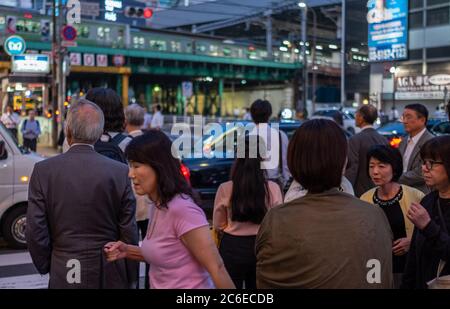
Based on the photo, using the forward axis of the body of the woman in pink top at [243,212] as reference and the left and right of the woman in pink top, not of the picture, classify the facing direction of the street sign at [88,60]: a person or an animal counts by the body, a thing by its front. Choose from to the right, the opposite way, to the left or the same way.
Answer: the opposite way

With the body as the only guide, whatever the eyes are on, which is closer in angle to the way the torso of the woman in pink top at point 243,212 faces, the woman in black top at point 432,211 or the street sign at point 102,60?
the street sign

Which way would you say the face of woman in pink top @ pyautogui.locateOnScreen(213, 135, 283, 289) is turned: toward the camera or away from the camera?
away from the camera

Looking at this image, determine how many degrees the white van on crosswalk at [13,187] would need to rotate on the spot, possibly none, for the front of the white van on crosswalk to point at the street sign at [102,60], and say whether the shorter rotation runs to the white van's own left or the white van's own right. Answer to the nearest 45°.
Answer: approximately 90° to the white van's own left

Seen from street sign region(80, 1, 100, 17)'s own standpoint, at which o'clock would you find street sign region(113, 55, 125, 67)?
street sign region(113, 55, 125, 67) is roughly at 6 o'clock from street sign region(80, 1, 100, 17).

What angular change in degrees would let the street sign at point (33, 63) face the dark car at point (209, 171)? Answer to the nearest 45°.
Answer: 0° — it already faces it

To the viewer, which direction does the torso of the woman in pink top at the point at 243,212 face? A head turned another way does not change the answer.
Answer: away from the camera

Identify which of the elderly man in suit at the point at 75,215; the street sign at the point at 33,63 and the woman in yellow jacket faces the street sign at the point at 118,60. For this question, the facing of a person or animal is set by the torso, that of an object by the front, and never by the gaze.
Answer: the elderly man in suit

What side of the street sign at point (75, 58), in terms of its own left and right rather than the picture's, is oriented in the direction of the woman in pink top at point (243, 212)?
front

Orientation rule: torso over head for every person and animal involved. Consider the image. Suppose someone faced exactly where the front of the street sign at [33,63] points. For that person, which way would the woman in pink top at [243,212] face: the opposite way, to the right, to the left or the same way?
the opposite way

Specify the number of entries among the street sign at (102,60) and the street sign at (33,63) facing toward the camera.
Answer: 2
